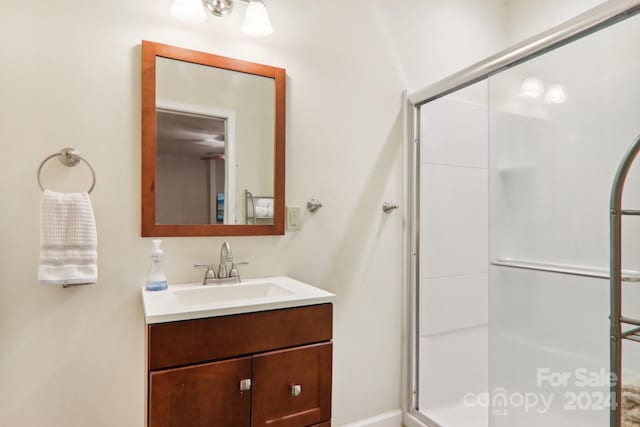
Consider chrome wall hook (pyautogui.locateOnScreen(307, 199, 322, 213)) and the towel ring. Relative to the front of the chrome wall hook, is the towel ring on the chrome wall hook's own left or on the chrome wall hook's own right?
on the chrome wall hook's own right

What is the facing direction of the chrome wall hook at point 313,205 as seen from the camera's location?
facing the viewer and to the right of the viewer

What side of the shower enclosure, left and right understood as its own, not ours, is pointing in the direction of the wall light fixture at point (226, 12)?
front

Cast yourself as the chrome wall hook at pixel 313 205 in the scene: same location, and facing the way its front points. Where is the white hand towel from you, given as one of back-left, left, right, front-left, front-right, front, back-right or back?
right

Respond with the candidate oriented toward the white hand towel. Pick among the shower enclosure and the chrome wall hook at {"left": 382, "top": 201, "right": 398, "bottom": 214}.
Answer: the shower enclosure

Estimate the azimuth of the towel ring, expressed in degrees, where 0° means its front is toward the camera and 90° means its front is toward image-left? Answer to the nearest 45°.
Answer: approximately 0°

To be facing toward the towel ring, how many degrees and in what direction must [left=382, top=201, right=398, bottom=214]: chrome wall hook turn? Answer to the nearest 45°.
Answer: approximately 90° to its right

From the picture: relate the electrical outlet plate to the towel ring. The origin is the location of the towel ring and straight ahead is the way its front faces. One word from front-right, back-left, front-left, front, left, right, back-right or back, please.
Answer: left

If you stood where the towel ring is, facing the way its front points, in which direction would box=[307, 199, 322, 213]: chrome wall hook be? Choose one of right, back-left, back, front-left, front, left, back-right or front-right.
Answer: left

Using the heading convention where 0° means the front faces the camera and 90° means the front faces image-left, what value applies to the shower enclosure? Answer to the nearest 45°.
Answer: approximately 45°
